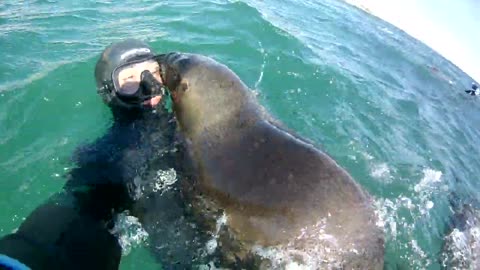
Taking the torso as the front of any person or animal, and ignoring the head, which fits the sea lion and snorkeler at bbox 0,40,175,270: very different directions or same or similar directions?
very different directions

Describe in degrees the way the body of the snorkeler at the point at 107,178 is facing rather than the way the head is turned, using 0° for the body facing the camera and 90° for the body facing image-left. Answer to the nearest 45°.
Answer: approximately 315°

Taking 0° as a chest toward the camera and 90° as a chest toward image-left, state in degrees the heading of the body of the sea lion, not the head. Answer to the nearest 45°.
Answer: approximately 90°
